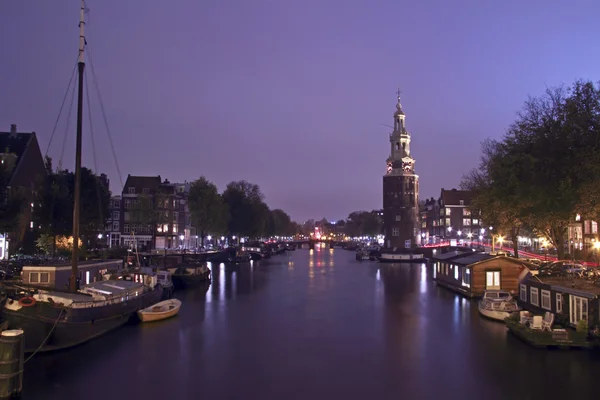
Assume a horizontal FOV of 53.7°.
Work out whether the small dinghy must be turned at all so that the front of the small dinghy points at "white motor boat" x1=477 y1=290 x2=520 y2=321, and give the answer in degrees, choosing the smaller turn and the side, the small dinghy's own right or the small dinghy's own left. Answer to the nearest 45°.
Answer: approximately 45° to the small dinghy's own right

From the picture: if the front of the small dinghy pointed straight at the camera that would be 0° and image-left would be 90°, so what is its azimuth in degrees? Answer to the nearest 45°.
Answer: approximately 225°

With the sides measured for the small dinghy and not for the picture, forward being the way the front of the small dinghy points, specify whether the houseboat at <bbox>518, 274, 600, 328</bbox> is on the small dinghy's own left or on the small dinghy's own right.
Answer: on the small dinghy's own right

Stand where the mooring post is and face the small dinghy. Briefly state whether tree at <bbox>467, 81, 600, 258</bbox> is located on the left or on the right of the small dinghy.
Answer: right

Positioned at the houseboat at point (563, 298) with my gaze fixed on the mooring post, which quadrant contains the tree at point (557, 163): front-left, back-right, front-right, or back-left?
back-right

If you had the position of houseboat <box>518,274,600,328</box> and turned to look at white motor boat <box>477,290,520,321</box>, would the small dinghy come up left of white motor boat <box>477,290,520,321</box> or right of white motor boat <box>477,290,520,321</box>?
left

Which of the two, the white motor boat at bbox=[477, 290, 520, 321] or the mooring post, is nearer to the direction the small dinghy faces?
the white motor boat

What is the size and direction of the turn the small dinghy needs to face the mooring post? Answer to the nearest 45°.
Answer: approximately 135° to its right
